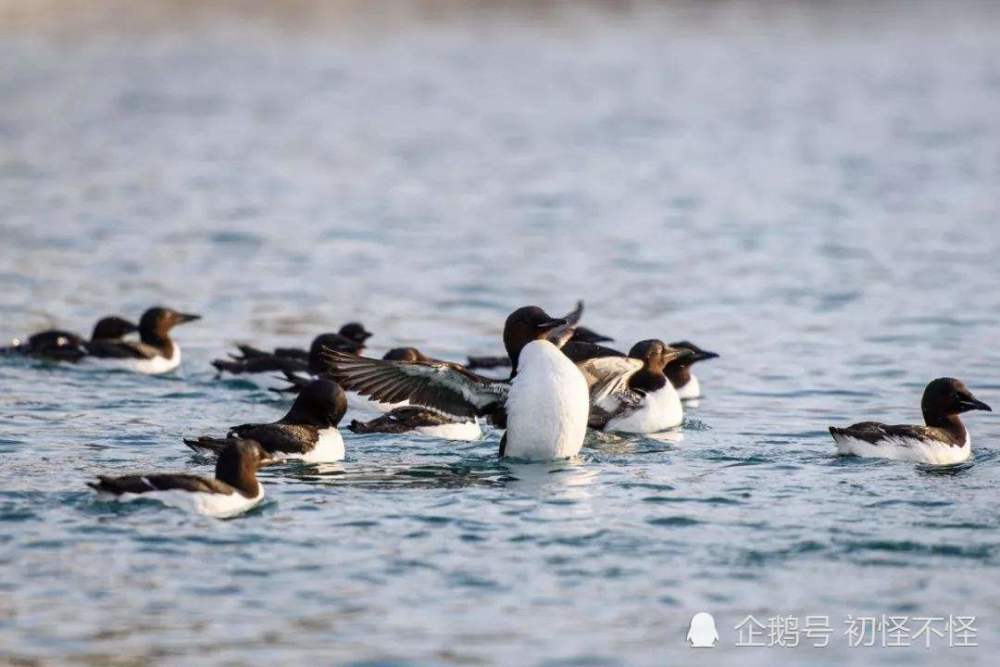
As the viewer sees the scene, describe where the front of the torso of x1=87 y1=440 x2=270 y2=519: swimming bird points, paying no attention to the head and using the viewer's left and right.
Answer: facing to the right of the viewer

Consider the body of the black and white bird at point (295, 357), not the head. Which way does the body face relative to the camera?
to the viewer's right

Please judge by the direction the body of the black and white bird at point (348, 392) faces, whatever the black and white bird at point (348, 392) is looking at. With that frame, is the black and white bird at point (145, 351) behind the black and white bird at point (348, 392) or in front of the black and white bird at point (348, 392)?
behind

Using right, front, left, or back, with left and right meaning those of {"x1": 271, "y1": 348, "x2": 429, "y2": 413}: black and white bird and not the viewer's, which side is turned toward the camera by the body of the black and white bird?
right

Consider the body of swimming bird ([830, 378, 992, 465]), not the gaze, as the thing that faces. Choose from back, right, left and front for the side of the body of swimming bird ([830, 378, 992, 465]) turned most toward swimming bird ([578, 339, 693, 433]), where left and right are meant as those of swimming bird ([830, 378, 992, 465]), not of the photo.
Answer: back

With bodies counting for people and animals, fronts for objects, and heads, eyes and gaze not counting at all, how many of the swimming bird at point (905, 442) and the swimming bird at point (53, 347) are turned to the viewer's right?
2

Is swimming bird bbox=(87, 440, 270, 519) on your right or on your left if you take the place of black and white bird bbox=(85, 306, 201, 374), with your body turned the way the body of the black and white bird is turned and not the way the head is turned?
on your right

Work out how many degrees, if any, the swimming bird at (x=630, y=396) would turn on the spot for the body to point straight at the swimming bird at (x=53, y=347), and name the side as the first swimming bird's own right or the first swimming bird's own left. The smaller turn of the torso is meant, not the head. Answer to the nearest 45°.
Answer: approximately 135° to the first swimming bird's own right

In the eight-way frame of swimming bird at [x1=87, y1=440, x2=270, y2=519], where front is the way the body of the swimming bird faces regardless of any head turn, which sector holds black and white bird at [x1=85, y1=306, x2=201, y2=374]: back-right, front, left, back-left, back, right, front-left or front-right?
left

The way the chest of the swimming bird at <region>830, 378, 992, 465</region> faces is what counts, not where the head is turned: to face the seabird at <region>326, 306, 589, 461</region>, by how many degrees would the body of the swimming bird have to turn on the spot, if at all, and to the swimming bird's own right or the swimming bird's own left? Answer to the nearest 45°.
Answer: approximately 180°

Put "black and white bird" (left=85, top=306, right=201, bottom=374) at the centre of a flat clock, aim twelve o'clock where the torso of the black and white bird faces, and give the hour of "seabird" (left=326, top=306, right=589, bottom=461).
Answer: The seabird is roughly at 2 o'clock from the black and white bird.

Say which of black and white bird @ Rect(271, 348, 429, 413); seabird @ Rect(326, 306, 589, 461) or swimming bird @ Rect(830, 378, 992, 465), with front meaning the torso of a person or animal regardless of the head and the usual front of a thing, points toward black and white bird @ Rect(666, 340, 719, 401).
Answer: black and white bird @ Rect(271, 348, 429, 413)

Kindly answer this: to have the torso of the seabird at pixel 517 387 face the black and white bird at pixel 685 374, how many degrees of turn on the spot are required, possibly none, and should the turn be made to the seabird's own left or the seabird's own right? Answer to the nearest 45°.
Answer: approximately 90° to the seabird's own left
